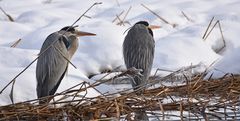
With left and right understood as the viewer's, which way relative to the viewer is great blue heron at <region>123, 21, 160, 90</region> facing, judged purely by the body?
facing away from the viewer and to the right of the viewer

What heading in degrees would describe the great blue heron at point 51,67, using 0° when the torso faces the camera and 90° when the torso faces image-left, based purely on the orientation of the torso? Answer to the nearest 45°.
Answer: approximately 270°

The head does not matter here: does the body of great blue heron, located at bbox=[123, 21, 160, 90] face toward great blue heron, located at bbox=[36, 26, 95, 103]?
no
